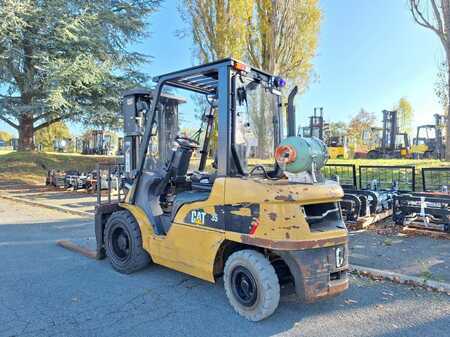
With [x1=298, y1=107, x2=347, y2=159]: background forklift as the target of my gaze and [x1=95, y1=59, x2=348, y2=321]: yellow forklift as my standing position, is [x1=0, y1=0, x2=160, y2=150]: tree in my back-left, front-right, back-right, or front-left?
front-left

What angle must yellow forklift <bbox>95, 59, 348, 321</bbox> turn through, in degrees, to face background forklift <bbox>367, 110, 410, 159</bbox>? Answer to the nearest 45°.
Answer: approximately 90° to its right

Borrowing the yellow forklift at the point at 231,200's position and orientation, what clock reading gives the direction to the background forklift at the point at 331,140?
The background forklift is roughly at 2 o'clock from the yellow forklift.

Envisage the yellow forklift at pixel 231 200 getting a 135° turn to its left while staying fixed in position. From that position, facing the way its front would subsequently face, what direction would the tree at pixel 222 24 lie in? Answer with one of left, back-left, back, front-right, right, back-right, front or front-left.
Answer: back

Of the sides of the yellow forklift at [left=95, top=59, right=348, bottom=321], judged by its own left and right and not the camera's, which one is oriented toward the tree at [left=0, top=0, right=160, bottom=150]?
front

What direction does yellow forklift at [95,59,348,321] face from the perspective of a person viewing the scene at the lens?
facing away from the viewer and to the left of the viewer

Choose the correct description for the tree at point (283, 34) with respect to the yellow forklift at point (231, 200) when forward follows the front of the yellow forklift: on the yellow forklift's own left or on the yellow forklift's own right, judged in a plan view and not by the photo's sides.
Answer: on the yellow forklift's own right

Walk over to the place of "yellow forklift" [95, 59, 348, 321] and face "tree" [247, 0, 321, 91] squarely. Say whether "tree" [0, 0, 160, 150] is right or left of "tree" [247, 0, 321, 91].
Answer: left

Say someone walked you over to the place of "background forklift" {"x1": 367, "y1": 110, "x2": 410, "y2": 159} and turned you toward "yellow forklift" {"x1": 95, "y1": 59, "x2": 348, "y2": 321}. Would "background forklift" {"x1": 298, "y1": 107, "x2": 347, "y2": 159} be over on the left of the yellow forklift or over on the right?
right

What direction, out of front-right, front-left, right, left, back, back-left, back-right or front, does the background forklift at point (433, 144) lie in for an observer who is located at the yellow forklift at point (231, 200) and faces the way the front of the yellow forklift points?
right
